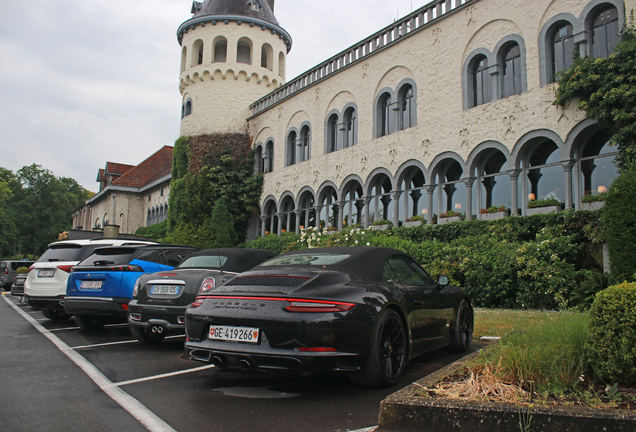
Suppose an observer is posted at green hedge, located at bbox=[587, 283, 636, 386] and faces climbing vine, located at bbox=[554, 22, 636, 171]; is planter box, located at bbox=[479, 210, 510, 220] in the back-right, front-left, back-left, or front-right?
front-left

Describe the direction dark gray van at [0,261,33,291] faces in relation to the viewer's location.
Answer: facing away from the viewer and to the right of the viewer

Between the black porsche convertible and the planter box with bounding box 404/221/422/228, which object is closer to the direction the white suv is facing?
the planter box

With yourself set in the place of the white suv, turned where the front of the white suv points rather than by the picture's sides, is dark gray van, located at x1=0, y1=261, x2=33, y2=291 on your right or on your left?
on your left

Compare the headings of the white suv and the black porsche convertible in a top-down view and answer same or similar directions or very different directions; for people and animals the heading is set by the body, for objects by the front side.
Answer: same or similar directions

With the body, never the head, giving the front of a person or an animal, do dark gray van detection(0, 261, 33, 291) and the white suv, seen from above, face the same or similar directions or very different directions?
same or similar directions

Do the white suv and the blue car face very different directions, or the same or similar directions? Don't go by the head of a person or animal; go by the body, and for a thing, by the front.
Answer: same or similar directions

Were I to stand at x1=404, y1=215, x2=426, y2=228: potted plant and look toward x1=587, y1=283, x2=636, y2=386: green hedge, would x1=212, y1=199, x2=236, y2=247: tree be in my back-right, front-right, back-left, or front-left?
back-right

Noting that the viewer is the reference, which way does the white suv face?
facing away from the viewer and to the right of the viewer

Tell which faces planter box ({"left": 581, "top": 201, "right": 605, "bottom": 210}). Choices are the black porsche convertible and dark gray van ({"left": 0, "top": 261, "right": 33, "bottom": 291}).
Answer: the black porsche convertible

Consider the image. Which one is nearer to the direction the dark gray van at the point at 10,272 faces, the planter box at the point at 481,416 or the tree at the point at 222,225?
the tree

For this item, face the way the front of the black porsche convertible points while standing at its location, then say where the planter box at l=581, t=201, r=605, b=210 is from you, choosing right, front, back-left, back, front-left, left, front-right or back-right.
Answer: front

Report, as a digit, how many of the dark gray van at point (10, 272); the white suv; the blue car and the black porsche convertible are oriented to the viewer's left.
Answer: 0

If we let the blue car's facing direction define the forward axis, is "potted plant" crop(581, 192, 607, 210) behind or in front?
in front

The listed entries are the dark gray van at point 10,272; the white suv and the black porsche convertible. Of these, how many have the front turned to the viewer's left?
0

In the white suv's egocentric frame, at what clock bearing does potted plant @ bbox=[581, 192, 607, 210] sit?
The potted plant is roughly at 2 o'clock from the white suv.

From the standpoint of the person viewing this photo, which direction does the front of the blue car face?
facing away from the viewer and to the right of the viewer

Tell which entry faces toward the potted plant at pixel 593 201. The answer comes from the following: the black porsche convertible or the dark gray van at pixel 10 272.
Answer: the black porsche convertible

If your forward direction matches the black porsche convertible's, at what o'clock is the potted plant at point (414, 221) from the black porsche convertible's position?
The potted plant is roughly at 11 o'clock from the black porsche convertible.
